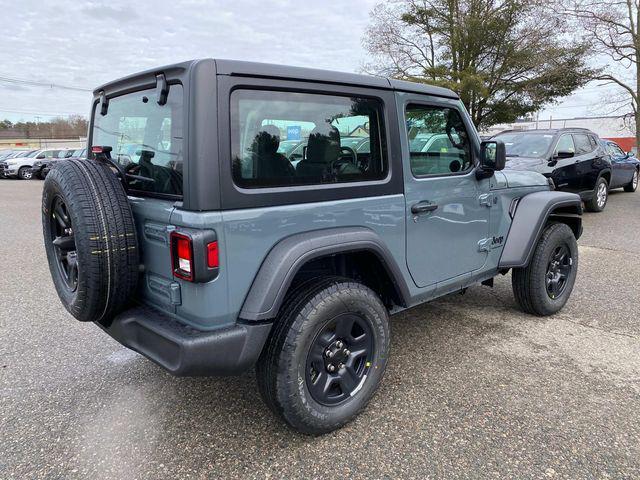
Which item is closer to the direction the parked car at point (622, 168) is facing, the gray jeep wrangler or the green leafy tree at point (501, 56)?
the gray jeep wrangler

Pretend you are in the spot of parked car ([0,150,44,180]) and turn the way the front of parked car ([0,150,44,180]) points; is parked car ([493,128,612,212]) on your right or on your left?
on your left

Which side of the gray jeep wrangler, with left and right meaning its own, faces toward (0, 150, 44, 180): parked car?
left

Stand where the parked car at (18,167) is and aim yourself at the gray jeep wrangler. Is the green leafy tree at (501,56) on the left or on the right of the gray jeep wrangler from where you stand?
left

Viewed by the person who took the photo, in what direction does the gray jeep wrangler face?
facing away from the viewer and to the right of the viewer
